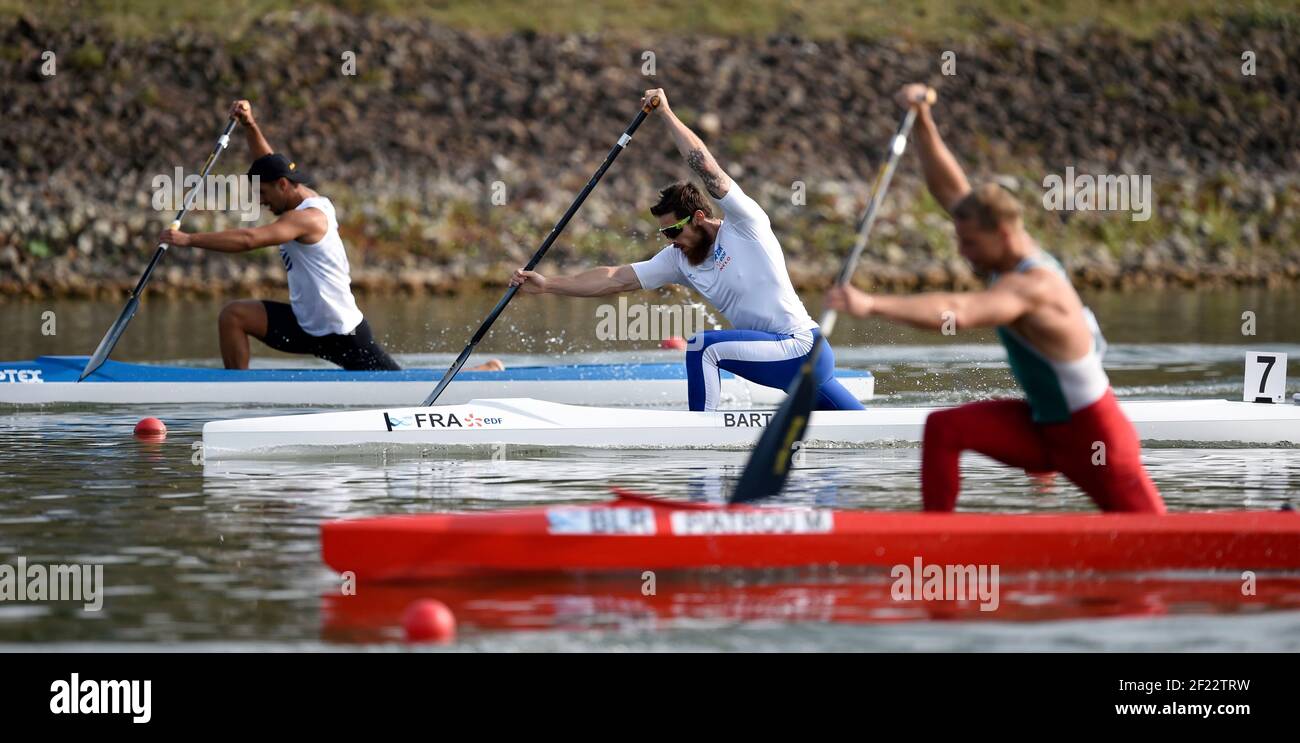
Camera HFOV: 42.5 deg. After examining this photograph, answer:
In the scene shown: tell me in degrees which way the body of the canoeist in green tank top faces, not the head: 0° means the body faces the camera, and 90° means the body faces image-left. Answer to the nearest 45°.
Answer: approximately 90°

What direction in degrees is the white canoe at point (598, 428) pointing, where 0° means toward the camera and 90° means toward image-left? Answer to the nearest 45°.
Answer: approximately 90°

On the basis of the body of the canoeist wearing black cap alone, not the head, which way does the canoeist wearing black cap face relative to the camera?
to the viewer's left

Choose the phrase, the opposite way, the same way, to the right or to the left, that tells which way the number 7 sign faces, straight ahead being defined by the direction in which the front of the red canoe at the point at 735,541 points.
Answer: to the left

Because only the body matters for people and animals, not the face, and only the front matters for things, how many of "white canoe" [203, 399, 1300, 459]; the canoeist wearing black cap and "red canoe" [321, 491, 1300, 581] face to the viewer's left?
3

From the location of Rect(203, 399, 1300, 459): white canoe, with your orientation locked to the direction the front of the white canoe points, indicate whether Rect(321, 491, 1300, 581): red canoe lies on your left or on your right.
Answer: on your left

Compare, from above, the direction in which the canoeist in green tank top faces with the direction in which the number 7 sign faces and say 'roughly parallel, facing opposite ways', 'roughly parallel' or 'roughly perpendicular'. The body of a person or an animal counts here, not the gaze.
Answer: roughly perpendicular

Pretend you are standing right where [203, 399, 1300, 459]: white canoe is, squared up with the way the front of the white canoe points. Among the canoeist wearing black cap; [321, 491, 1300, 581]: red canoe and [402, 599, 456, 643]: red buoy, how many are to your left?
2

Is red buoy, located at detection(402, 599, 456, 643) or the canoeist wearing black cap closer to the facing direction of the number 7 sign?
the red buoy

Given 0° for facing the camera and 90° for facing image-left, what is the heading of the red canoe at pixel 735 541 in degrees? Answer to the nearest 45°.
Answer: approximately 90°
